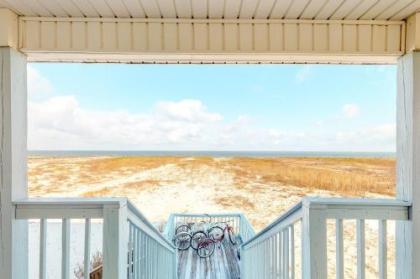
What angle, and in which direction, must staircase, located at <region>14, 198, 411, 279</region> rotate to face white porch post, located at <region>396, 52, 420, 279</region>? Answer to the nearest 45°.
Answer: approximately 90° to its right

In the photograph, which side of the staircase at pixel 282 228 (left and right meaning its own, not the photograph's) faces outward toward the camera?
back

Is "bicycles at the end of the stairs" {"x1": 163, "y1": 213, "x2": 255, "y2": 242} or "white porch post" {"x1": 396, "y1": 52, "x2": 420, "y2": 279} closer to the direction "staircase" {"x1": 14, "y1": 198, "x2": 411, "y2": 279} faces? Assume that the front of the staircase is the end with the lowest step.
the bicycles at the end of the stairs

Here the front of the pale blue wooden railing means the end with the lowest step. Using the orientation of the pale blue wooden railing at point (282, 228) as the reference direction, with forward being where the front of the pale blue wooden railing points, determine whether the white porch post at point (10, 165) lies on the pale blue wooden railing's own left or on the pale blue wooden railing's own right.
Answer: on the pale blue wooden railing's own left
